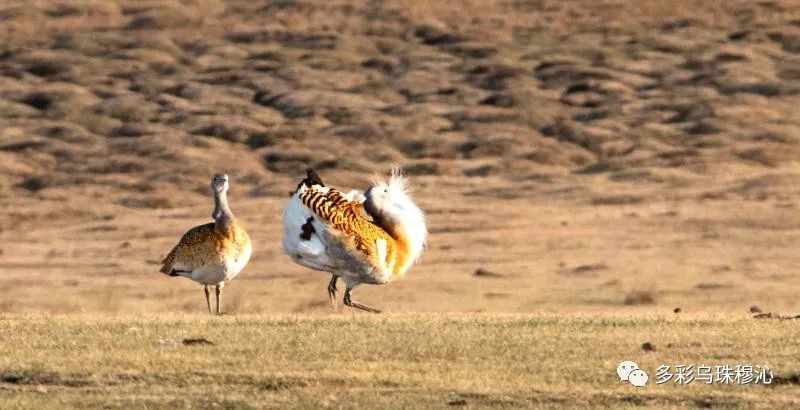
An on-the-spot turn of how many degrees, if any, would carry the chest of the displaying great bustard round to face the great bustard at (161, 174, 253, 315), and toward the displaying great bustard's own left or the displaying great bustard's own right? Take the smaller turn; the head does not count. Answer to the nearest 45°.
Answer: approximately 180°

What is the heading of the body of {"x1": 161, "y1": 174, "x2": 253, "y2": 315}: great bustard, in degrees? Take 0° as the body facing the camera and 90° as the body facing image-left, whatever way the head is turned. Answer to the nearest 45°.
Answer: approximately 315°

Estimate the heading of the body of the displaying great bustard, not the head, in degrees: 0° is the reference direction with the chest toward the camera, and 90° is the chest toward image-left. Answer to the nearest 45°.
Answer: approximately 270°
